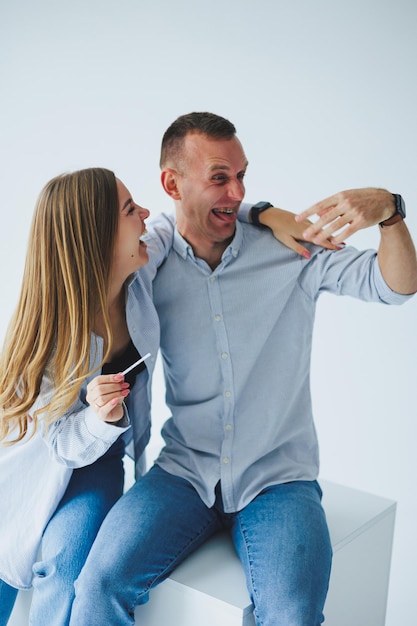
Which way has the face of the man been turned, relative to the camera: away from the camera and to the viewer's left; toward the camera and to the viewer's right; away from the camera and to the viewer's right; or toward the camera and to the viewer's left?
toward the camera and to the viewer's right

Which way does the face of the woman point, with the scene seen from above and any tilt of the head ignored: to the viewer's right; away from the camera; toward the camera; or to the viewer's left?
to the viewer's right

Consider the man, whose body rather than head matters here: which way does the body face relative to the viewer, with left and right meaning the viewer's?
facing the viewer
